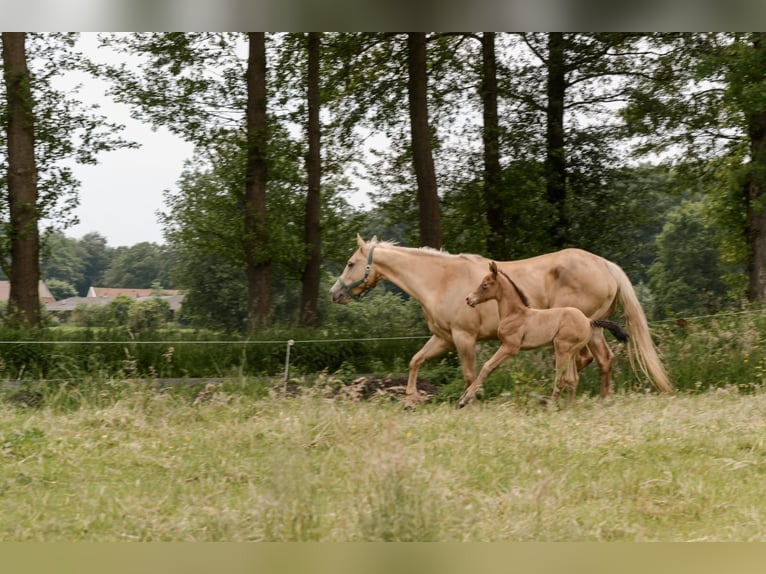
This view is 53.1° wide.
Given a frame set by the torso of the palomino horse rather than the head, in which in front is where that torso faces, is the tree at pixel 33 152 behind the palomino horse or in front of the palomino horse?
in front

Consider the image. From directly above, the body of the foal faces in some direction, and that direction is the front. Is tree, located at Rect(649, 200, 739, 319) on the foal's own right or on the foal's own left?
on the foal's own right

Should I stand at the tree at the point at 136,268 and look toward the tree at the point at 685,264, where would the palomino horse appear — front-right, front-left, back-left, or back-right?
front-right

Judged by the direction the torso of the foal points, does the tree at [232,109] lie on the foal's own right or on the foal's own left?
on the foal's own right

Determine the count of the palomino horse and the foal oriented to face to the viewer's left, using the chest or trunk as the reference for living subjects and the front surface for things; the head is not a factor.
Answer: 2

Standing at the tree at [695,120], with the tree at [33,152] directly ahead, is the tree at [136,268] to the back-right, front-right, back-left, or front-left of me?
front-right

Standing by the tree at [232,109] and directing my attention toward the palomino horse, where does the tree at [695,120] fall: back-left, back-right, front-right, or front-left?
front-left

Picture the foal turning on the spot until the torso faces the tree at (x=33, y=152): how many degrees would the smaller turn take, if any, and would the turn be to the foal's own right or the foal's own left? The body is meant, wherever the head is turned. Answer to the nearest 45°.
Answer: approximately 45° to the foal's own right

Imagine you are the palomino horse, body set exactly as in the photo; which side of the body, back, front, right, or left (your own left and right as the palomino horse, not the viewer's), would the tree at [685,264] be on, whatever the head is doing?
right

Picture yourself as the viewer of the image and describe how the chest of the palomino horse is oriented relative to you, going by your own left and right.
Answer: facing to the left of the viewer

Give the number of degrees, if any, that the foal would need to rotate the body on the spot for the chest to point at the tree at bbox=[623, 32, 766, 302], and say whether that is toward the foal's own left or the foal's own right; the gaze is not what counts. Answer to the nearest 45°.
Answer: approximately 90° to the foal's own right

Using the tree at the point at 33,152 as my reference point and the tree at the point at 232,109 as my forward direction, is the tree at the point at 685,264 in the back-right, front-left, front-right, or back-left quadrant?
front-left

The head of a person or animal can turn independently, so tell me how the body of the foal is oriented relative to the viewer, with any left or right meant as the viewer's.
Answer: facing to the left of the viewer

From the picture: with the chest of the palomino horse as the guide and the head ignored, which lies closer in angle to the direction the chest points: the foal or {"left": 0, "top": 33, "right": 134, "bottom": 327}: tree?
the tree
